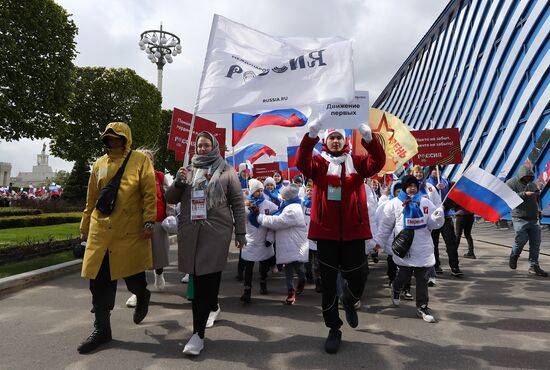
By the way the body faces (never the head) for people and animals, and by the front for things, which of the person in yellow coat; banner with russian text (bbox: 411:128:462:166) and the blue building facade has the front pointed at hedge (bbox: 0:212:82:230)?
the blue building facade

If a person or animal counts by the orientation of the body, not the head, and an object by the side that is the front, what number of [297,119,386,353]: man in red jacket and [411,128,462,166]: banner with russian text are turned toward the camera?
2

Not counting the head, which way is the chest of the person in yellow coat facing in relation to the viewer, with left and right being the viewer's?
facing the viewer and to the left of the viewer

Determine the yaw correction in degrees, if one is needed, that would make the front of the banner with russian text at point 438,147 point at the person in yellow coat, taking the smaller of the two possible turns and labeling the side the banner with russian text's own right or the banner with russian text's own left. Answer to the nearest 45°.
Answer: approximately 45° to the banner with russian text's own right

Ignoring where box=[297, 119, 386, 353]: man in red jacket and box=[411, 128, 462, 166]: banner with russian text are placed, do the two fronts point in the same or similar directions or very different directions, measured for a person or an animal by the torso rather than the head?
same or similar directions

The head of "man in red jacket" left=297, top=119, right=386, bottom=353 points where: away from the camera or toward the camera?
toward the camera

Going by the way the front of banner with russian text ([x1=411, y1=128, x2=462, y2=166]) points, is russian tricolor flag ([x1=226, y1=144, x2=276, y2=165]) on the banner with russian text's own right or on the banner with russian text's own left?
on the banner with russian text's own right

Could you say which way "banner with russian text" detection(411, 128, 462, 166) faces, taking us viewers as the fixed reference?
facing the viewer

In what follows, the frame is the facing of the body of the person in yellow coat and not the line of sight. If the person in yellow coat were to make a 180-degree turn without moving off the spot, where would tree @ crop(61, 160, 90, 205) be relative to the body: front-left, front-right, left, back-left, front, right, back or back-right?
front-left

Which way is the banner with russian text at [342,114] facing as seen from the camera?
toward the camera

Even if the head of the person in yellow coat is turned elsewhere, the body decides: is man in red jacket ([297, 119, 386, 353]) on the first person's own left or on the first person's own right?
on the first person's own left

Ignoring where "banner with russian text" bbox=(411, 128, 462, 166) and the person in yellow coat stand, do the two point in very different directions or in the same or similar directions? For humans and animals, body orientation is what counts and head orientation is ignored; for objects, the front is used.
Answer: same or similar directions

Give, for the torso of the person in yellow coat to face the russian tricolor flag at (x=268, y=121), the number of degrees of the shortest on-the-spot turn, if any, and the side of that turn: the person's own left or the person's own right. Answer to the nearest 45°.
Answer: approximately 180°

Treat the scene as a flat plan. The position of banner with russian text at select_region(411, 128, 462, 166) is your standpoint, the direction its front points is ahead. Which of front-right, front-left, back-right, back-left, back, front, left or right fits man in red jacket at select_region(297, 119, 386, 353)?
front

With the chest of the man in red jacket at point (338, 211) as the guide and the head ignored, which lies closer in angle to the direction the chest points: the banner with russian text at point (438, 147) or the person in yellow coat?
the person in yellow coat
